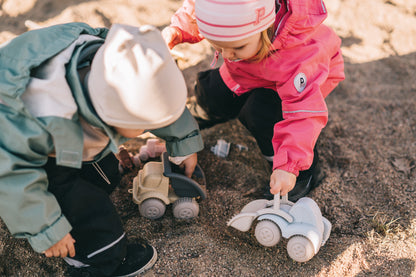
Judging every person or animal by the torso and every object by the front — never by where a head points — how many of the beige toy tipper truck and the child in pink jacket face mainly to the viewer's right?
0

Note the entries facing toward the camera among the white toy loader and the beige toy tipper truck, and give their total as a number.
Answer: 0

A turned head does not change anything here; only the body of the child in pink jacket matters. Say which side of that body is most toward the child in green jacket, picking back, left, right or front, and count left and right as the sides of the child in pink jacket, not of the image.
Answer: front

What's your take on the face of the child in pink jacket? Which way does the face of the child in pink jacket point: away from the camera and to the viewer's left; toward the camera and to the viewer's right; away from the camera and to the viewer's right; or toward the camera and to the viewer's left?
toward the camera and to the viewer's left

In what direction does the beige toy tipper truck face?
to the viewer's left

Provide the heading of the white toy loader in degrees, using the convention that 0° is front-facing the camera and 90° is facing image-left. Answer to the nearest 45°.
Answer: approximately 135°
